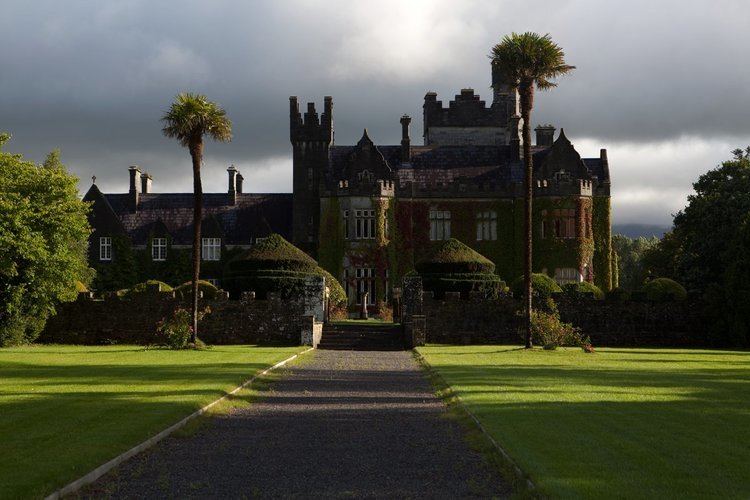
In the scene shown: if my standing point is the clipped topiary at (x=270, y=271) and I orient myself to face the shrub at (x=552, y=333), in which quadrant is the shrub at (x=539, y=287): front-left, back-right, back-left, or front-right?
front-left

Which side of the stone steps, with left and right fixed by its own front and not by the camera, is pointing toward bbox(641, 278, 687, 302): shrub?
left

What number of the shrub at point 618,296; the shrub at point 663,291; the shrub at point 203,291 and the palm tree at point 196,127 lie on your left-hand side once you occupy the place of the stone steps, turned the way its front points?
2

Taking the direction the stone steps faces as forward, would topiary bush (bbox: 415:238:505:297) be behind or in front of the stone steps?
behind

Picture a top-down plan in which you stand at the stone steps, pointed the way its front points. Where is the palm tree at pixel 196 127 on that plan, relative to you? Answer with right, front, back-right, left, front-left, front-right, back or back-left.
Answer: front-right

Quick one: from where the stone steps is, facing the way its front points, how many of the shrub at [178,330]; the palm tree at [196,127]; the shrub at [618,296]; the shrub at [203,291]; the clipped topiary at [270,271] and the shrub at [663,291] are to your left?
2

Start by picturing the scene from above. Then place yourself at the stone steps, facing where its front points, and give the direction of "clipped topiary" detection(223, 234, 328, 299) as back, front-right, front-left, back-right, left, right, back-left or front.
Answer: back-right

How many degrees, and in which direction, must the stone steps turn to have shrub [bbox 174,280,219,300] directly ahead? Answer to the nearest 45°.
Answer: approximately 135° to its right

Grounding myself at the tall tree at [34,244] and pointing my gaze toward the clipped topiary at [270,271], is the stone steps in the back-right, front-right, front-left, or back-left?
front-right

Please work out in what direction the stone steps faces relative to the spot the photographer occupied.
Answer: facing the viewer

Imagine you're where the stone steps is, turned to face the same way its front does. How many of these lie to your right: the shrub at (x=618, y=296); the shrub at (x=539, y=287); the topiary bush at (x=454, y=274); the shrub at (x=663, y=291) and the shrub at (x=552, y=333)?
0

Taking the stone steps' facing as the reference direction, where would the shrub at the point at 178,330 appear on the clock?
The shrub is roughly at 2 o'clock from the stone steps.

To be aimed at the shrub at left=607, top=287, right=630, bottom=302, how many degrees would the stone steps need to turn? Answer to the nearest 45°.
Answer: approximately 90° to its left

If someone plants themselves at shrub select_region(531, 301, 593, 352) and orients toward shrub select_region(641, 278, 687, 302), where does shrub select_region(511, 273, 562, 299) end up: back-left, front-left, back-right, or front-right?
front-left
